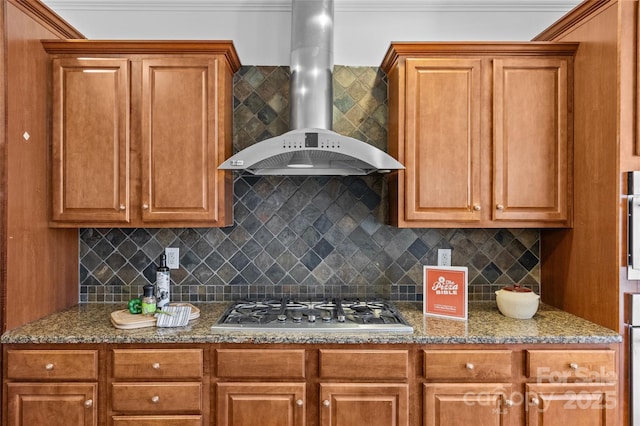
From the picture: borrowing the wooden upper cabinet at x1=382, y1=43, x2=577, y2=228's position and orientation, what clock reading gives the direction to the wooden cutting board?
The wooden cutting board is roughly at 2 o'clock from the wooden upper cabinet.

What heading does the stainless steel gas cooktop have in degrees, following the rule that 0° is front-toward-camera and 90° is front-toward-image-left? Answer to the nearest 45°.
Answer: approximately 0°

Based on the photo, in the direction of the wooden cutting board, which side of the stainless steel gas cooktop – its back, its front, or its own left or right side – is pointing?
right

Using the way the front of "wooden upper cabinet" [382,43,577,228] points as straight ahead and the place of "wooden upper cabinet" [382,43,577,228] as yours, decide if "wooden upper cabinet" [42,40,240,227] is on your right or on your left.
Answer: on your right

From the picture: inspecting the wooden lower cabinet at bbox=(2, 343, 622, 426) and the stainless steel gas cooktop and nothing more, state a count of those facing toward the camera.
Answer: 2
